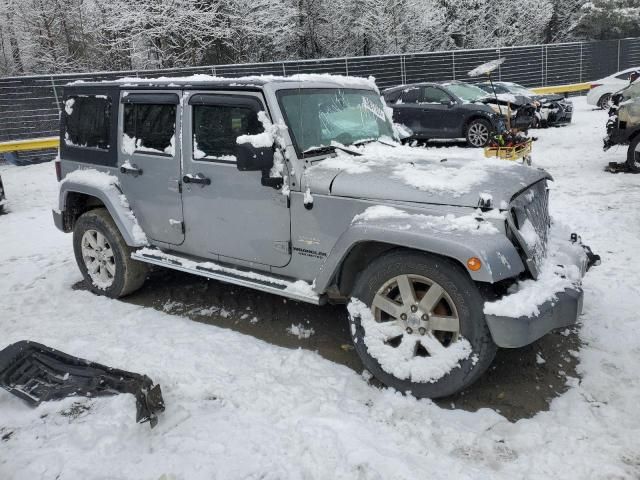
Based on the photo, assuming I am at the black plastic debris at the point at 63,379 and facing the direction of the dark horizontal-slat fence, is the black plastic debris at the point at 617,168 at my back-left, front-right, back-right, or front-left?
front-right

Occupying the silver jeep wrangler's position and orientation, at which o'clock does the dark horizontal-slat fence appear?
The dark horizontal-slat fence is roughly at 8 o'clock from the silver jeep wrangler.

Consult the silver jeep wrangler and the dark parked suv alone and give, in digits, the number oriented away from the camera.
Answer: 0

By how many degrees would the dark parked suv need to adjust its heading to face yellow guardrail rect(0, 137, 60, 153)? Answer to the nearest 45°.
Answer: approximately 135° to its right

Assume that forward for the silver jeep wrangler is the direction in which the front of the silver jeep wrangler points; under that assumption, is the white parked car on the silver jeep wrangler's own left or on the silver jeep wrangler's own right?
on the silver jeep wrangler's own left

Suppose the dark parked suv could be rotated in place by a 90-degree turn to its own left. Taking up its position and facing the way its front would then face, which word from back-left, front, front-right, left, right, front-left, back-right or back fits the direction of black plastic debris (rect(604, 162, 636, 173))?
right

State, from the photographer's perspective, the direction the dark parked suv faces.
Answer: facing the viewer and to the right of the viewer

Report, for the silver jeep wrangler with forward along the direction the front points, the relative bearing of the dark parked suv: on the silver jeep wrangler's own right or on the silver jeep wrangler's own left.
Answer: on the silver jeep wrangler's own left

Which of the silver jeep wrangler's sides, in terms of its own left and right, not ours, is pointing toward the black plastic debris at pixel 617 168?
left

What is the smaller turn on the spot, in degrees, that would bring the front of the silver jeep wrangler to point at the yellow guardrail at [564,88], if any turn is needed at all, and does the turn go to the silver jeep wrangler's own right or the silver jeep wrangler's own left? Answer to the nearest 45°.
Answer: approximately 90° to the silver jeep wrangler's own left
